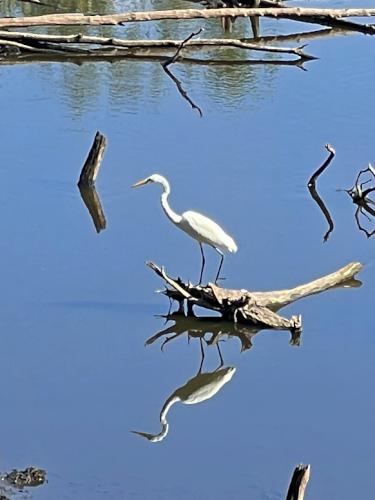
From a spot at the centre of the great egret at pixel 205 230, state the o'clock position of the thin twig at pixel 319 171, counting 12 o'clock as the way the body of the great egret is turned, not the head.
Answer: The thin twig is roughly at 4 o'clock from the great egret.

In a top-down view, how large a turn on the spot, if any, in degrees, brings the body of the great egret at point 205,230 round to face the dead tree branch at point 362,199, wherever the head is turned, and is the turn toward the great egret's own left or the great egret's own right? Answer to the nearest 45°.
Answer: approximately 135° to the great egret's own right

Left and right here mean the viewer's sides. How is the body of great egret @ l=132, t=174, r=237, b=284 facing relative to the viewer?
facing to the left of the viewer
